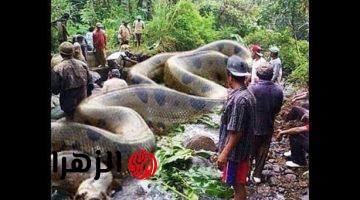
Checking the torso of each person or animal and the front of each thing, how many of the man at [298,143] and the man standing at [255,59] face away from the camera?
0

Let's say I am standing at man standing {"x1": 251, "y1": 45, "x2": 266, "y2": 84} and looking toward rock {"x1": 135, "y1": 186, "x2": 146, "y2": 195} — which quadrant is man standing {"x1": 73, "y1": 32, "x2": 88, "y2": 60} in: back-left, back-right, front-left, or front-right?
front-right

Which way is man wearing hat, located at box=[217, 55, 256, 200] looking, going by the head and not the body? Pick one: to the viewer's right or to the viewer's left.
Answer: to the viewer's left

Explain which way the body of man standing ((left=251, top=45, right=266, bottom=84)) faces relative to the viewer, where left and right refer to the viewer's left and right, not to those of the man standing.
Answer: facing the viewer and to the left of the viewer

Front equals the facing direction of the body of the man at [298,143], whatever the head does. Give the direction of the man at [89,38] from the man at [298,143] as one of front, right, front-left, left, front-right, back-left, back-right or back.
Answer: front

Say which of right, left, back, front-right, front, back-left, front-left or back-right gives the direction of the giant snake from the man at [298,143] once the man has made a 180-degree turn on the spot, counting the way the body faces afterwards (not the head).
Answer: back

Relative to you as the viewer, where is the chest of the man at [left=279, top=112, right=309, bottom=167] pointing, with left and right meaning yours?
facing to the left of the viewer

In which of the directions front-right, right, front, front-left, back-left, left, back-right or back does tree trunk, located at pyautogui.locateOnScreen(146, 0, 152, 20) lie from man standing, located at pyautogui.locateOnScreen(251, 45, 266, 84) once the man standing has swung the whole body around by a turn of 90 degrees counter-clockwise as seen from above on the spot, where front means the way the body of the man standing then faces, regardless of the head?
back-right
